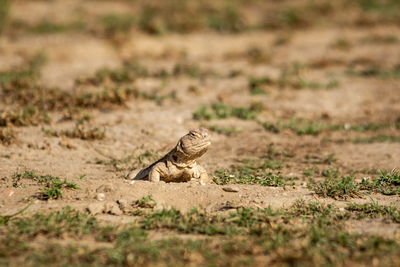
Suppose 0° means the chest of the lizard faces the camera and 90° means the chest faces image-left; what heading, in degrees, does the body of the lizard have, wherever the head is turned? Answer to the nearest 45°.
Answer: approximately 315°

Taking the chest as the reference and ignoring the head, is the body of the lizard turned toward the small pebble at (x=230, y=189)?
yes
